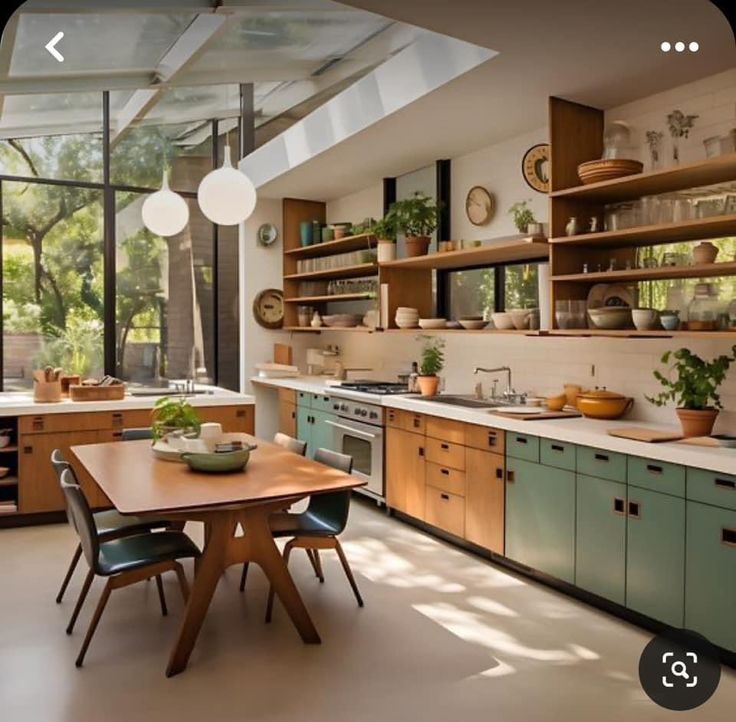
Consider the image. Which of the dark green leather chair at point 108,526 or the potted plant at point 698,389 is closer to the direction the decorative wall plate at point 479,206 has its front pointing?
the dark green leather chair

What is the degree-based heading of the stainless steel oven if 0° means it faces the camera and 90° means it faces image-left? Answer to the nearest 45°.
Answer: approximately 45°

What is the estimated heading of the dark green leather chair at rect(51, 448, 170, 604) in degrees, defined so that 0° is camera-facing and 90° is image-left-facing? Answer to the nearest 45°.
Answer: approximately 270°

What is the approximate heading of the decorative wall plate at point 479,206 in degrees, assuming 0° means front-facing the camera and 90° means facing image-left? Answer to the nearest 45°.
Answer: approximately 45°

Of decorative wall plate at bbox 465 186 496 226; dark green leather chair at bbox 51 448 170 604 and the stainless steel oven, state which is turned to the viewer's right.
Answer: the dark green leather chair

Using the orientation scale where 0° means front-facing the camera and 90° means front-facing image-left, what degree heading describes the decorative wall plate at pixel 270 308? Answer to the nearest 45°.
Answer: approximately 0°

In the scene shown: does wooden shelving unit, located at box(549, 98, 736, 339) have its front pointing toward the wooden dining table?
yes

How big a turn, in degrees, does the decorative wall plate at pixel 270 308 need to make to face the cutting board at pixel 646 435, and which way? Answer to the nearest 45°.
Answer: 0° — it already faces it
